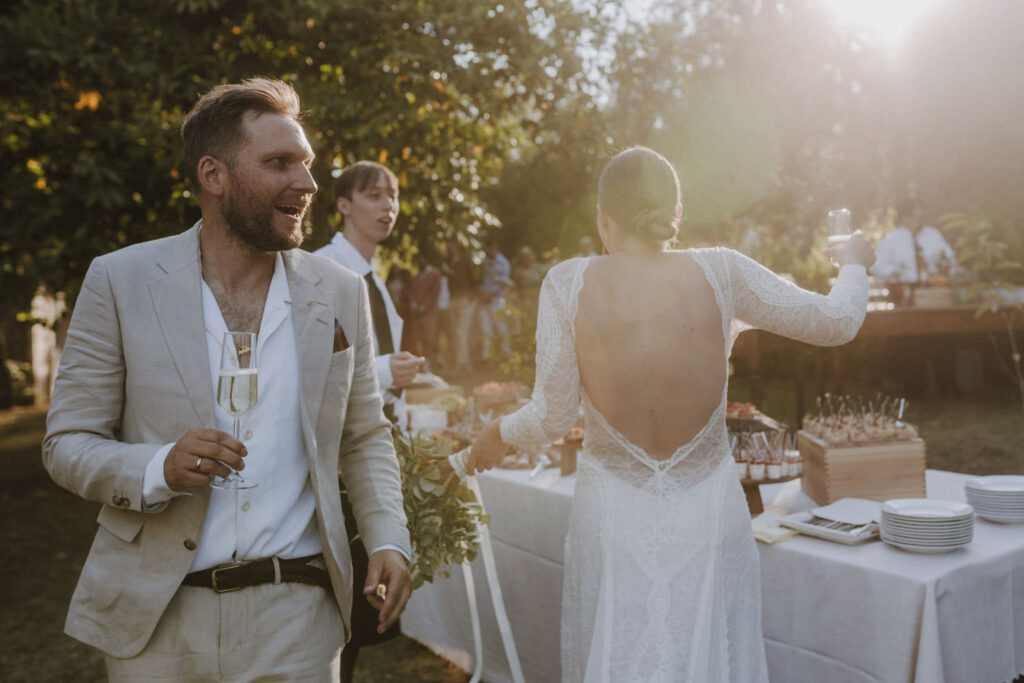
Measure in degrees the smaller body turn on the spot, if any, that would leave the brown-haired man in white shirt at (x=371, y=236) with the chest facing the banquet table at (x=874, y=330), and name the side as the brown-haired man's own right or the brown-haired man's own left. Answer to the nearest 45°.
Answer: approximately 90° to the brown-haired man's own left

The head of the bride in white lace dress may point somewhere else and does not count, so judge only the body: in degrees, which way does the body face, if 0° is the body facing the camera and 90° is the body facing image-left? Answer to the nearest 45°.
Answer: approximately 180°

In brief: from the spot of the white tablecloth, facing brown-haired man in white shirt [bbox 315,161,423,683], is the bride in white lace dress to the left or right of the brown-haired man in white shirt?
left

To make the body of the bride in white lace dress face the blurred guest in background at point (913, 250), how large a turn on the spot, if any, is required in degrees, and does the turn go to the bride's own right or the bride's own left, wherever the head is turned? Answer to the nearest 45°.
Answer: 0° — they already face them

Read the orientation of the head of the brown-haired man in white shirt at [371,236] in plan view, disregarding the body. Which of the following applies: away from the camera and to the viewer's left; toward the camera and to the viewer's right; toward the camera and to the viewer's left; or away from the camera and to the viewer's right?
toward the camera and to the viewer's right

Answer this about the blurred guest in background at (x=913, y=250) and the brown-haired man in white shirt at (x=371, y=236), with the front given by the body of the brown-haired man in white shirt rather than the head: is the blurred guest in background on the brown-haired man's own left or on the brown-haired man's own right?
on the brown-haired man's own left

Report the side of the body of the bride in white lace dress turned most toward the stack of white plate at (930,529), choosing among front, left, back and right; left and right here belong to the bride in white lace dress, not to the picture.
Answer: right
